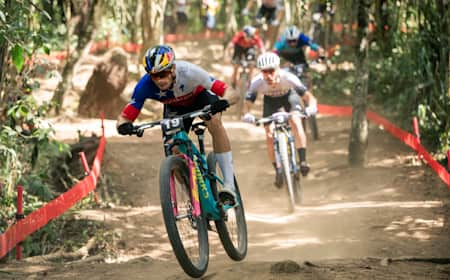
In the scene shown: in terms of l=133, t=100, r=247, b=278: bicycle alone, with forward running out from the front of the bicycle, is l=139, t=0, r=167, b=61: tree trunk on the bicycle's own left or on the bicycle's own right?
on the bicycle's own right

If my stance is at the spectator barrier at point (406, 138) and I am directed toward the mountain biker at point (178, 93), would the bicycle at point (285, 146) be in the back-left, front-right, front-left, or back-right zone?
front-right

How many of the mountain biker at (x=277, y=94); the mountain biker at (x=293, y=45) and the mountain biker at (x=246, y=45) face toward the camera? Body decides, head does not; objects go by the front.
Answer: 3

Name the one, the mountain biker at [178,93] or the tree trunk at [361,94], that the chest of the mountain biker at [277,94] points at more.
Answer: the mountain biker

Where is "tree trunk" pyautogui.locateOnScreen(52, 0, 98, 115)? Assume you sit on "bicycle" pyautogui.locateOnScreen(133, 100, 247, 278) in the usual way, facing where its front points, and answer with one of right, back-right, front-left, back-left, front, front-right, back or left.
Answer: back-right

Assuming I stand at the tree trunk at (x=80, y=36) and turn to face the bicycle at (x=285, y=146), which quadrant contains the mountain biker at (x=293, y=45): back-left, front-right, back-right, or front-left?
front-left

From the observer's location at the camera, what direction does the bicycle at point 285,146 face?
facing the viewer

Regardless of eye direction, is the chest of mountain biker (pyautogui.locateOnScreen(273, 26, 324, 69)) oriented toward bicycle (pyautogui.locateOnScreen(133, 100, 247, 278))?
yes

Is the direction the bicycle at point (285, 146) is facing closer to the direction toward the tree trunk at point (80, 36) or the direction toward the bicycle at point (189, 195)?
the bicycle

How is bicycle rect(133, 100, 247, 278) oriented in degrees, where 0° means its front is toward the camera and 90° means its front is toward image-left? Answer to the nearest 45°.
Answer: approximately 45°

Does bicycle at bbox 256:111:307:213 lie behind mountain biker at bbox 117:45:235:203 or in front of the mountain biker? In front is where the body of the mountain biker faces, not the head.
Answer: behind

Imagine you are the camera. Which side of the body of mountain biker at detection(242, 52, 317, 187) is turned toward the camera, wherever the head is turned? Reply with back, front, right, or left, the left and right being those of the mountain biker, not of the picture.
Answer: front

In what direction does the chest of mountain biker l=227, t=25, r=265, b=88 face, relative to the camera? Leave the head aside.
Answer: toward the camera

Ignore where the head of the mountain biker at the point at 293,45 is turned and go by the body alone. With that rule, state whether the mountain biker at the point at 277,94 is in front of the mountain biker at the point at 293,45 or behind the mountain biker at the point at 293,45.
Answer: in front

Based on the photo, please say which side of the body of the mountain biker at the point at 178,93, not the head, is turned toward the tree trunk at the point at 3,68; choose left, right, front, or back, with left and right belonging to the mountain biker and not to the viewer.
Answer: right
